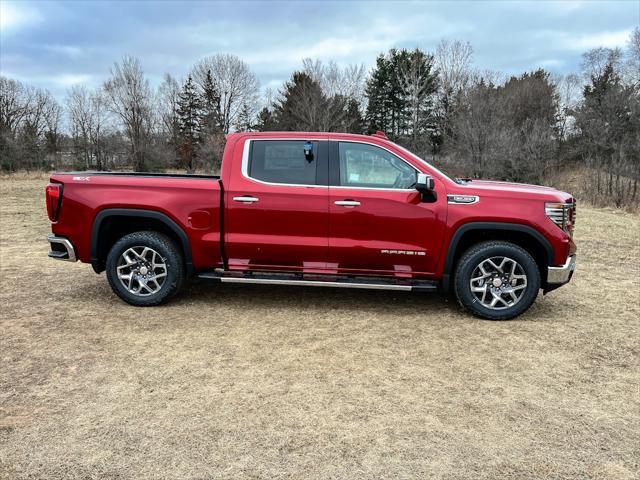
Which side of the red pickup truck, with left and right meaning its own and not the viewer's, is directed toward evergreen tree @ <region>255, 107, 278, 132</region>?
left

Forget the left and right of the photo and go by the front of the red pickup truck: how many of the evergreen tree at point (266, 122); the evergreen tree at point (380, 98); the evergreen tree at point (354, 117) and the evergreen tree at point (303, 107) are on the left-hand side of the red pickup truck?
4

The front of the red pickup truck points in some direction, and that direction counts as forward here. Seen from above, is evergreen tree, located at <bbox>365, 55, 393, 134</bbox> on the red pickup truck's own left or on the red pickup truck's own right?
on the red pickup truck's own left

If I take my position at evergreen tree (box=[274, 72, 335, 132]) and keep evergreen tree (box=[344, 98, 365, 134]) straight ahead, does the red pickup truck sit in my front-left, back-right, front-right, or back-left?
back-right

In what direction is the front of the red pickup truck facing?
to the viewer's right

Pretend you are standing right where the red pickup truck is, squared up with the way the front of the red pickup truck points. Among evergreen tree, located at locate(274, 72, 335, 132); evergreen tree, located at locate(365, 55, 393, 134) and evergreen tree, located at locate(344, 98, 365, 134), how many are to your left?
3

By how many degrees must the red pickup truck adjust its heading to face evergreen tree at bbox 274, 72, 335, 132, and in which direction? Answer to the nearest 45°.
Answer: approximately 90° to its left
